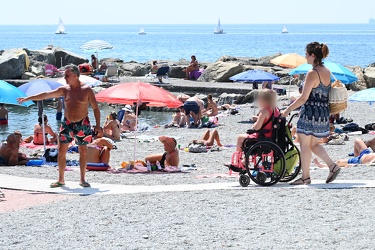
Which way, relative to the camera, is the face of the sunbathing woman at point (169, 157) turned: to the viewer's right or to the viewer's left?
to the viewer's left

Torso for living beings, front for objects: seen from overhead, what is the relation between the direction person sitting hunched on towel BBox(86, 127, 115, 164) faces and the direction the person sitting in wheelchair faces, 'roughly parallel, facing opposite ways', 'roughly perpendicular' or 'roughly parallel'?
roughly perpendicular

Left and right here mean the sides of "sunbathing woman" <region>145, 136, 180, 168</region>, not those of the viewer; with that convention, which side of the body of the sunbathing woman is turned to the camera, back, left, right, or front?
left

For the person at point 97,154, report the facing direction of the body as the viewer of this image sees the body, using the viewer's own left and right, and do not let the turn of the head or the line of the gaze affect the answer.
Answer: facing away from the viewer

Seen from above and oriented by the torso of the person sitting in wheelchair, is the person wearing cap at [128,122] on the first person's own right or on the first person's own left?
on the first person's own right

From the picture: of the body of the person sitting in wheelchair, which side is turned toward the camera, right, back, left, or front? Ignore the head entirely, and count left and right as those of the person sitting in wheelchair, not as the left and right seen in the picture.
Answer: left

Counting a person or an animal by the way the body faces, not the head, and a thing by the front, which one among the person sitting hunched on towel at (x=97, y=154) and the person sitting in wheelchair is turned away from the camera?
the person sitting hunched on towel

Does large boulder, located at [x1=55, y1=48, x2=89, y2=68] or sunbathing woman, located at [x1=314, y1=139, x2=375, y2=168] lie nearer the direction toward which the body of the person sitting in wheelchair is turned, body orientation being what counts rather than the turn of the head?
the large boulder

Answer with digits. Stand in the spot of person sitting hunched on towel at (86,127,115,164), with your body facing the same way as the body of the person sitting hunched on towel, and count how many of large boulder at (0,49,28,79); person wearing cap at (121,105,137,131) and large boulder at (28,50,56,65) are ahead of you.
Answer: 3

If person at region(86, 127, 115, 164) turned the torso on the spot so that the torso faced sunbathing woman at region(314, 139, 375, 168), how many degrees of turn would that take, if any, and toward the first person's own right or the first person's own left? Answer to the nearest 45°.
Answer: approximately 90° to the first person's own right

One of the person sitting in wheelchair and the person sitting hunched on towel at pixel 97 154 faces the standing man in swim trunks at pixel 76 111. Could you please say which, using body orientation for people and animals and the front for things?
the person sitting in wheelchair
